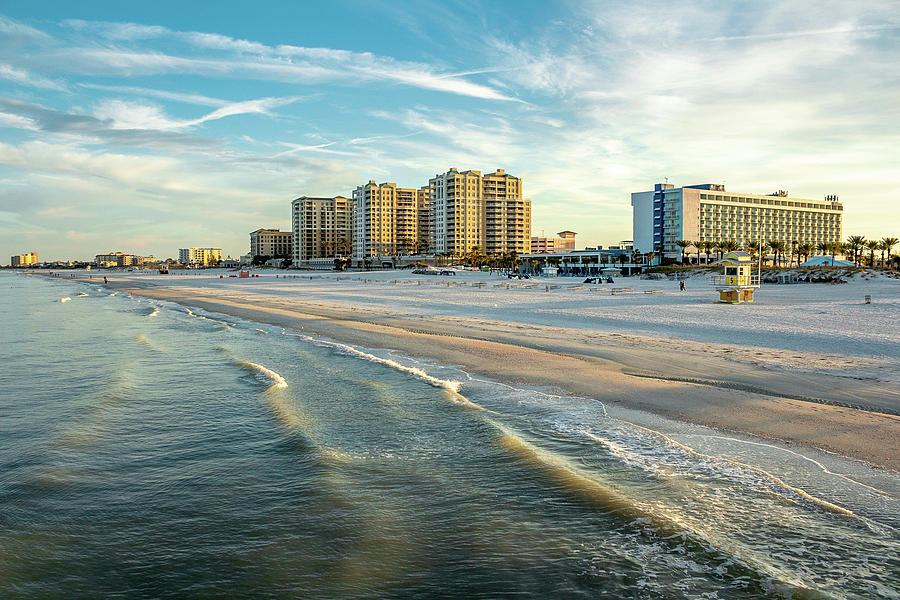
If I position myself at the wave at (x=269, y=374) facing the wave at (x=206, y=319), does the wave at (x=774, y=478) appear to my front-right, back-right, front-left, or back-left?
back-right

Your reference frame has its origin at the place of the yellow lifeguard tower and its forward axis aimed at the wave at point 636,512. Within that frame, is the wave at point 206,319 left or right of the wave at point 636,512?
right

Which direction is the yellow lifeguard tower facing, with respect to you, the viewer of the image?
facing the viewer and to the left of the viewer

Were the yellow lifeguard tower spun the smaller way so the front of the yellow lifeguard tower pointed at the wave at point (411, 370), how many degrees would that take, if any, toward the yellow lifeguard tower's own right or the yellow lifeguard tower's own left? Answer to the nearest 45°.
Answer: approximately 45° to the yellow lifeguard tower's own left

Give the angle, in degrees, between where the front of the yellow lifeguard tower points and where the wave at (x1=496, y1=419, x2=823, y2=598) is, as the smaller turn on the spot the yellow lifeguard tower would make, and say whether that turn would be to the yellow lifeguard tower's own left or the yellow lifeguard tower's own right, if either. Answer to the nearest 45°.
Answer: approximately 45° to the yellow lifeguard tower's own left

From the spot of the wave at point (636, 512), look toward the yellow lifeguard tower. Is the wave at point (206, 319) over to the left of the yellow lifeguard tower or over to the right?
left

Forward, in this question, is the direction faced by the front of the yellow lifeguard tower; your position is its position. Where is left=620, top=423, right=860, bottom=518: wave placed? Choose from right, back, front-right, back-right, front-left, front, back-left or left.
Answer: front-left

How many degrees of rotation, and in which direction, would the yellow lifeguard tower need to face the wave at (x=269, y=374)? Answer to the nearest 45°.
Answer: approximately 45° to its left
